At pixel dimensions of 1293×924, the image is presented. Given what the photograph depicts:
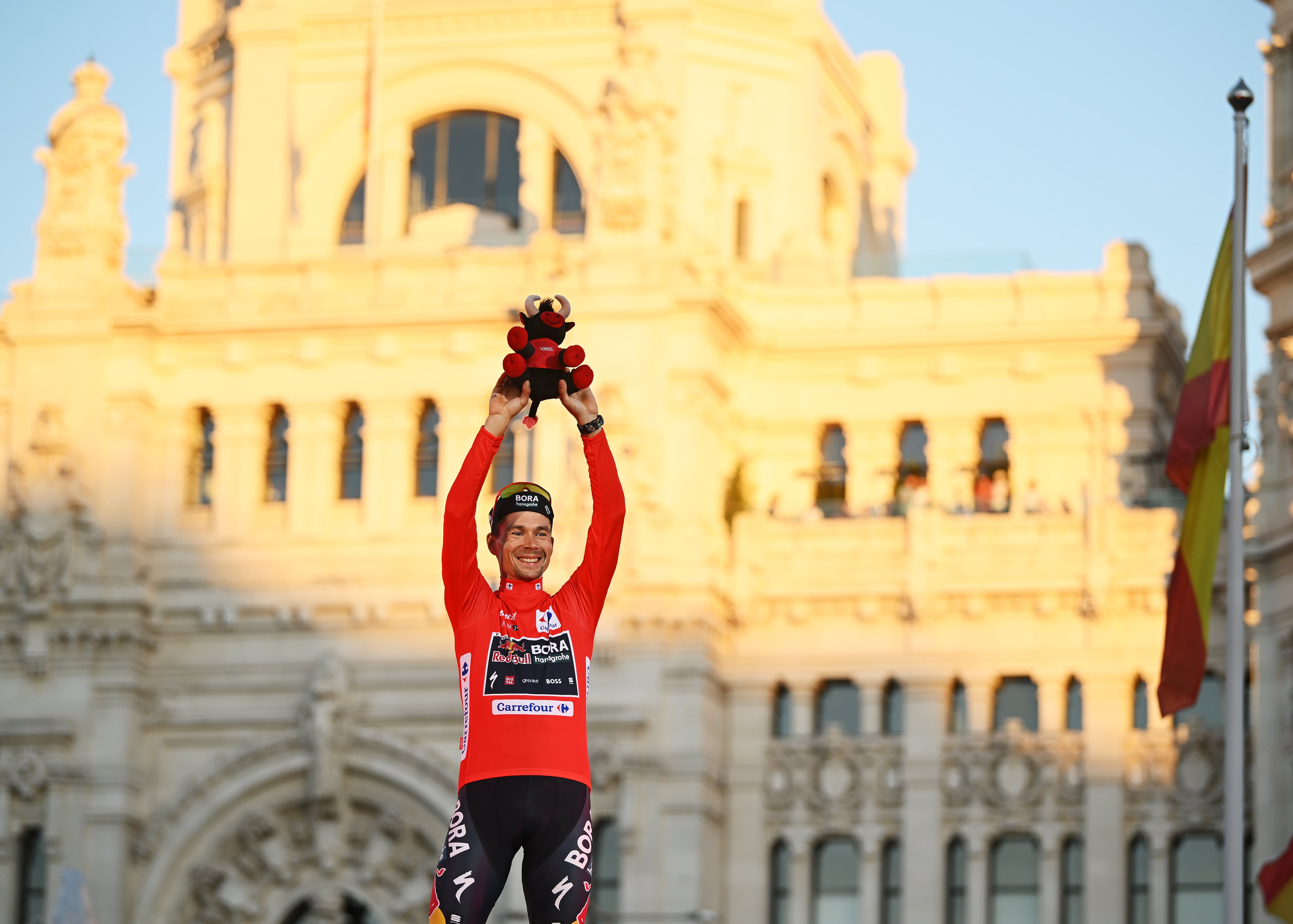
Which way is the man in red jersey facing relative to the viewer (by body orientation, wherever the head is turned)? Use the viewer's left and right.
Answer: facing the viewer

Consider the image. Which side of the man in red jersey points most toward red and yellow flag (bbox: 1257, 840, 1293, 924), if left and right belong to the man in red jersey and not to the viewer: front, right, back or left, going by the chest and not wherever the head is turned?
back

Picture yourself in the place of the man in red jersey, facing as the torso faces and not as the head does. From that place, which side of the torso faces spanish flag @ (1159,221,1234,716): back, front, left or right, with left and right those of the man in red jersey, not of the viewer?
back
